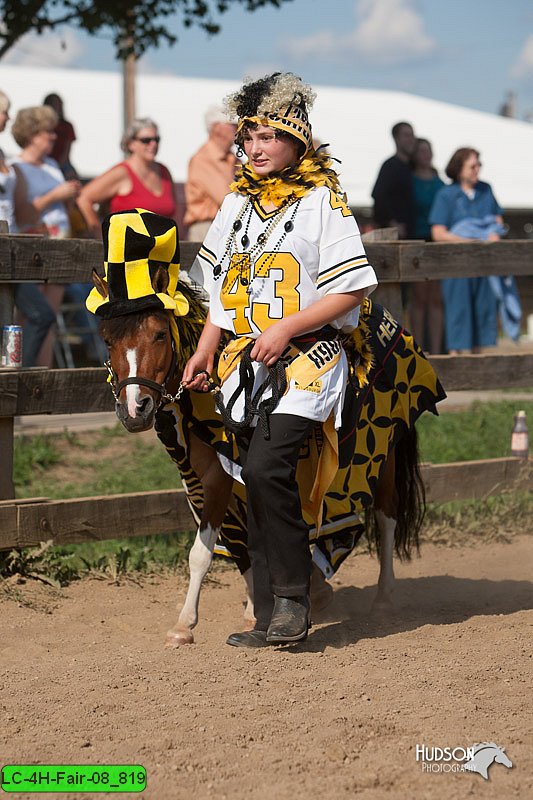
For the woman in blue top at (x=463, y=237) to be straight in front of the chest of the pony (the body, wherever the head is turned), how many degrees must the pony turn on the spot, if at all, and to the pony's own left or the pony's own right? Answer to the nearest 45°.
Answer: approximately 135° to the pony's own right

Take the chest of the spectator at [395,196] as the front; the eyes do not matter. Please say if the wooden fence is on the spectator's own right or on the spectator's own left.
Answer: on the spectator's own right

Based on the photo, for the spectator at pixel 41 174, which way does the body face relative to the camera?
to the viewer's right

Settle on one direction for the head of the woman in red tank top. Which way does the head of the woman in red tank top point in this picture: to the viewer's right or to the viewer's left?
to the viewer's right

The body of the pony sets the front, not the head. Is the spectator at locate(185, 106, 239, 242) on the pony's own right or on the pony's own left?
on the pony's own right

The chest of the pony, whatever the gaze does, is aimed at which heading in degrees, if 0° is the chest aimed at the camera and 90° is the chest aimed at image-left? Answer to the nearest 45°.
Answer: approximately 45°
